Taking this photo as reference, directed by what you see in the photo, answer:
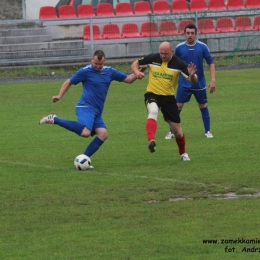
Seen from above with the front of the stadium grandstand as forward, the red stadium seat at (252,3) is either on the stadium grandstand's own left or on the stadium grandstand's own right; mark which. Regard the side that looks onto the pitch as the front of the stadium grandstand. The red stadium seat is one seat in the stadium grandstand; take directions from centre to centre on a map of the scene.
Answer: on the stadium grandstand's own left

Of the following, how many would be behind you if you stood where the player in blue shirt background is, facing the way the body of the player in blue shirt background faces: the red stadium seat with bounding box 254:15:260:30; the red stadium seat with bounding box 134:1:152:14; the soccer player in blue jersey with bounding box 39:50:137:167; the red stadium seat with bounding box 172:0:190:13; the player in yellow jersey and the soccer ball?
3

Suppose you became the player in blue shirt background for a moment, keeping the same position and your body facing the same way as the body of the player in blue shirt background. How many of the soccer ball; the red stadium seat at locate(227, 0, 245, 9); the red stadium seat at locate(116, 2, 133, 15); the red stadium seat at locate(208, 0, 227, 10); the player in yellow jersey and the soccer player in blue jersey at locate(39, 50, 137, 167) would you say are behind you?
3

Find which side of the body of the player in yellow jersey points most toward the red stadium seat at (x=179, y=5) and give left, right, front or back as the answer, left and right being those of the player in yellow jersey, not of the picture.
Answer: back

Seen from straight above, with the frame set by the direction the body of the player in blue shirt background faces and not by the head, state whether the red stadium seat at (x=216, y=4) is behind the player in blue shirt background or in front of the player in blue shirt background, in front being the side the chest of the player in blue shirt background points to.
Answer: behind

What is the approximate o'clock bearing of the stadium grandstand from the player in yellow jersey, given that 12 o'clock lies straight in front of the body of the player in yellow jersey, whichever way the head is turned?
The stadium grandstand is roughly at 6 o'clock from the player in yellow jersey.

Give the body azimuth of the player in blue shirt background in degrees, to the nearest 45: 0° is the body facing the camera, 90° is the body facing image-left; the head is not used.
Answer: approximately 0°

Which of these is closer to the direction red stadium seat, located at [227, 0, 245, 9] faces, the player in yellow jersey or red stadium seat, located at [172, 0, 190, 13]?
the player in yellow jersey
